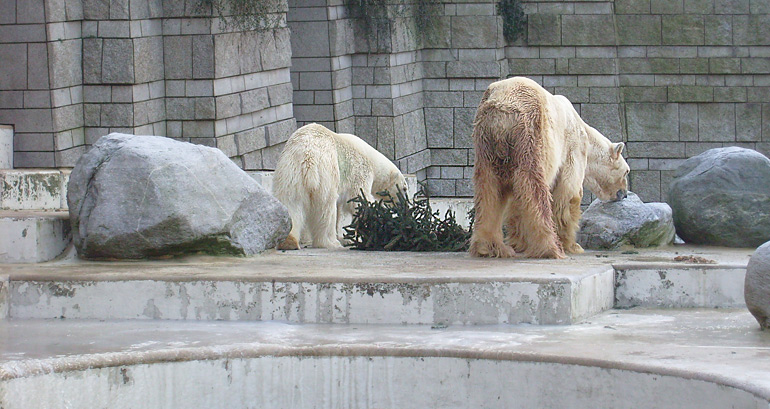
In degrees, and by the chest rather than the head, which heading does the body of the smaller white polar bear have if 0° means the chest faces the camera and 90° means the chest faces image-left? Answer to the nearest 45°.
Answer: approximately 225°

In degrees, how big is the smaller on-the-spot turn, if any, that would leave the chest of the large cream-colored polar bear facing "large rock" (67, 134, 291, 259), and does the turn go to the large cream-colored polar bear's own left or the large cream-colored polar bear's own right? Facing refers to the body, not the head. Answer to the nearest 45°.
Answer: approximately 135° to the large cream-colored polar bear's own left

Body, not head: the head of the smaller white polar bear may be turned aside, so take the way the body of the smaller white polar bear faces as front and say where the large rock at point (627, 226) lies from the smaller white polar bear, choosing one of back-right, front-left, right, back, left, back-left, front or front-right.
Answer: front-right

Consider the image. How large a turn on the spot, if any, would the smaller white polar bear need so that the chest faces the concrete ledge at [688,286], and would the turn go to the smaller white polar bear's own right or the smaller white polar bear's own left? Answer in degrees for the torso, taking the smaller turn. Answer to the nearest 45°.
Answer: approximately 90° to the smaller white polar bear's own right

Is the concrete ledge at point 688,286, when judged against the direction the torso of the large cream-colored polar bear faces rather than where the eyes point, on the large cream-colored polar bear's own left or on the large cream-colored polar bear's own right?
on the large cream-colored polar bear's own right

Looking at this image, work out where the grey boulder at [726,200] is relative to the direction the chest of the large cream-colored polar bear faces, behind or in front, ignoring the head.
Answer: in front

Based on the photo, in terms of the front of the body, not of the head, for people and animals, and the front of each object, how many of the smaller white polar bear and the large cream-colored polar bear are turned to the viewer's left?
0

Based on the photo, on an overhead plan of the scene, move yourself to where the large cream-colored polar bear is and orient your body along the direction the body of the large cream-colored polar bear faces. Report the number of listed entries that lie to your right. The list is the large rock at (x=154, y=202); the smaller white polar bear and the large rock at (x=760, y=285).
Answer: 1

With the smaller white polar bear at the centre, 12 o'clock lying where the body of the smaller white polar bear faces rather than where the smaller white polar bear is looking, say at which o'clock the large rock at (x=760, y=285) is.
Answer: The large rock is roughly at 3 o'clock from the smaller white polar bear.

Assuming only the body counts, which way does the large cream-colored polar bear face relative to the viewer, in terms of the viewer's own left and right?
facing away from the viewer and to the right of the viewer
